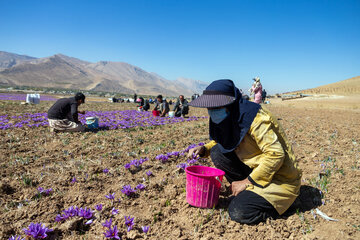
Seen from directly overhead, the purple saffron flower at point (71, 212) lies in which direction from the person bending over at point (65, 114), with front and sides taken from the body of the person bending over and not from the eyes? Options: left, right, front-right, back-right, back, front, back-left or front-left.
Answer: right

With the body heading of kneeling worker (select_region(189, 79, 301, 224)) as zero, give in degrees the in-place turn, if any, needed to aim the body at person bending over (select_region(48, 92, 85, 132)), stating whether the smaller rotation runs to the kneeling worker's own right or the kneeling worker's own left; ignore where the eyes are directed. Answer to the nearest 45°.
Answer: approximately 90° to the kneeling worker's own right

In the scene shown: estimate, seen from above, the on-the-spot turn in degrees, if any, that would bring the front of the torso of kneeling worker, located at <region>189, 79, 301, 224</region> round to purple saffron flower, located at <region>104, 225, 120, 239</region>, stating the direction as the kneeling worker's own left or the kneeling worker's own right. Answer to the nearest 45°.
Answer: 0° — they already face it

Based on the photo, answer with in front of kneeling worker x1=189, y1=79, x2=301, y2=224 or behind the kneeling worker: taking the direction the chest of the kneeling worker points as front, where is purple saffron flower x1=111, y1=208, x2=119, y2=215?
in front

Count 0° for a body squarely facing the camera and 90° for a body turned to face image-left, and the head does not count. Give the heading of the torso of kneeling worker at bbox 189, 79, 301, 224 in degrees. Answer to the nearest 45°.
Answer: approximately 45°

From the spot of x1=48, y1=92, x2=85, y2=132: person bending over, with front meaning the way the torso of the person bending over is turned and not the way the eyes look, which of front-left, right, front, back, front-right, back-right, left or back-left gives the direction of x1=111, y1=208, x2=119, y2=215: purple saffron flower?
right

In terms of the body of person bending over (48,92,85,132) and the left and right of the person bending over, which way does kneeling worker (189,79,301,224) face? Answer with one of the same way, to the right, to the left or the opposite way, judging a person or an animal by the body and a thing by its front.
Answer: the opposite way

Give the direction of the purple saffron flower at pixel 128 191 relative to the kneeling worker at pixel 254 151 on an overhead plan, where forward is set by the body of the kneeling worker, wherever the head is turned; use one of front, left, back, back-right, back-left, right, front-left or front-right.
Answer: front-right

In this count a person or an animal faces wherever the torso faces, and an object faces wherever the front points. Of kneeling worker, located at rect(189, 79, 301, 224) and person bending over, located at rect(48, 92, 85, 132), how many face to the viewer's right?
1

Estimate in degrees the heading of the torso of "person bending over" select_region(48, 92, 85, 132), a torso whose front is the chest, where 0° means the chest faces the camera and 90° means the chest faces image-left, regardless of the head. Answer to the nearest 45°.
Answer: approximately 270°
